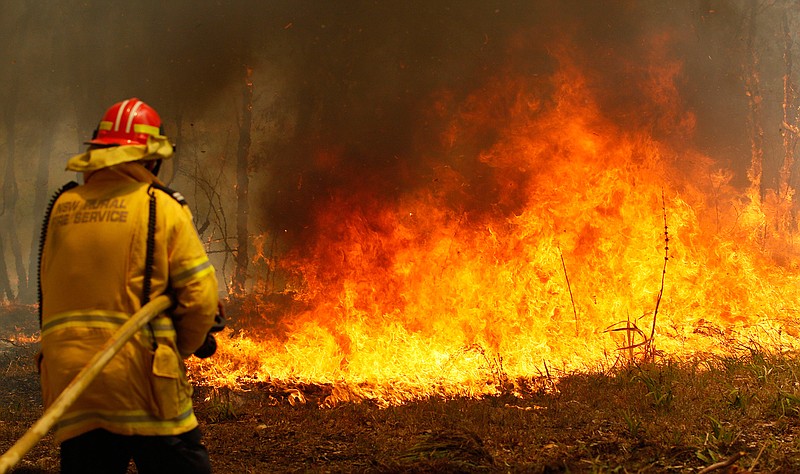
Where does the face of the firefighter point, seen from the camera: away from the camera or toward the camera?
away from the camera

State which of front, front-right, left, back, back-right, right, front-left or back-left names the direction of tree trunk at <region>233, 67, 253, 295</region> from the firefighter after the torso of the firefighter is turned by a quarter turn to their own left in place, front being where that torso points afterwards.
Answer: front-right

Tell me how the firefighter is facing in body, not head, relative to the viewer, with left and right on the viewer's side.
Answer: facing away from the viewer and to the right of the viewer

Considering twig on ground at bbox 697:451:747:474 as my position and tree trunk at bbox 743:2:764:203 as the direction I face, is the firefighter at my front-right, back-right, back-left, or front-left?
back-left

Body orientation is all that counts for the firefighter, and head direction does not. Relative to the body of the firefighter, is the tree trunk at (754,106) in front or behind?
in front

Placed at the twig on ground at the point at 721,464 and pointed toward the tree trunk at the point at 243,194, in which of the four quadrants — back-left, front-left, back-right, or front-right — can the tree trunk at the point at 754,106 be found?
front-right
